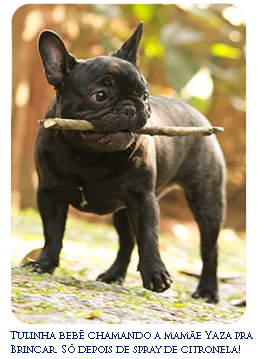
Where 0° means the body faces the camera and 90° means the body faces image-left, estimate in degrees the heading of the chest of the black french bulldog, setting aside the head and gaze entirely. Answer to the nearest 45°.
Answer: approximately 45°
